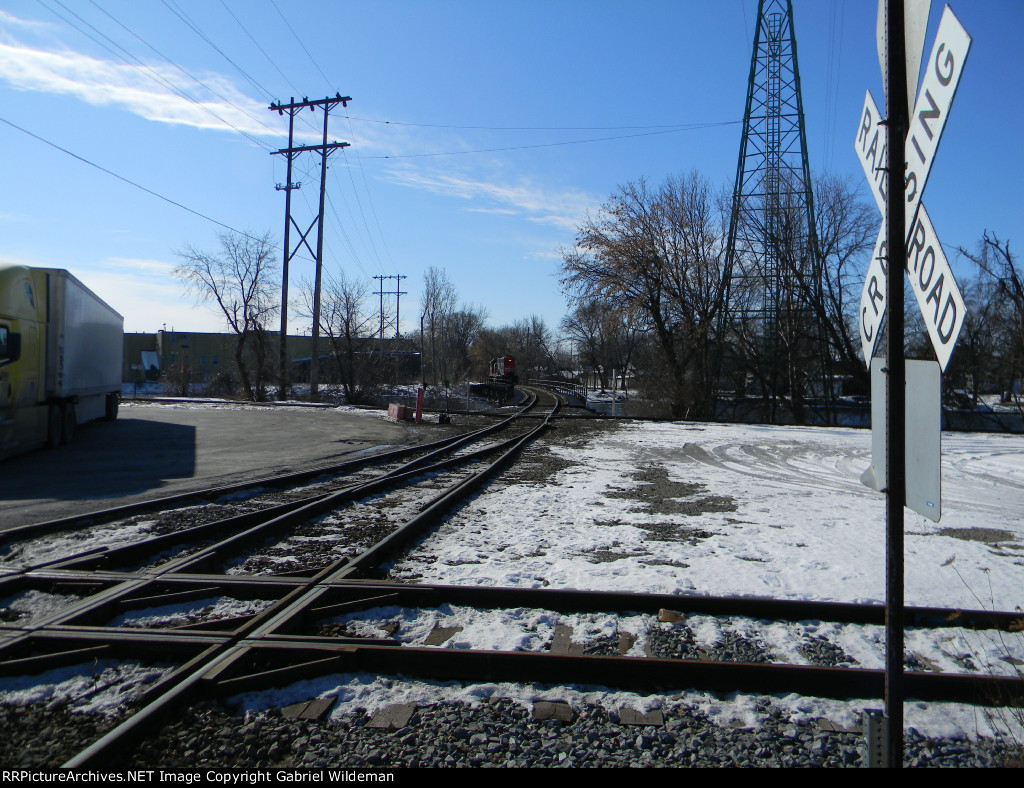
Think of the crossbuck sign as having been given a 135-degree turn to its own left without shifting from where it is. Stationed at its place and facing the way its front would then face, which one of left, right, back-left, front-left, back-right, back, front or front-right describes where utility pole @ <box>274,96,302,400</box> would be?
back-left

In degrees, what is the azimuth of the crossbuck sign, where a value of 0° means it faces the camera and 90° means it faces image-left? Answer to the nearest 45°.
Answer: approximately 45°

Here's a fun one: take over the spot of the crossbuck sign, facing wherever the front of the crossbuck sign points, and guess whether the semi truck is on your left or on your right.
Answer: on your right
